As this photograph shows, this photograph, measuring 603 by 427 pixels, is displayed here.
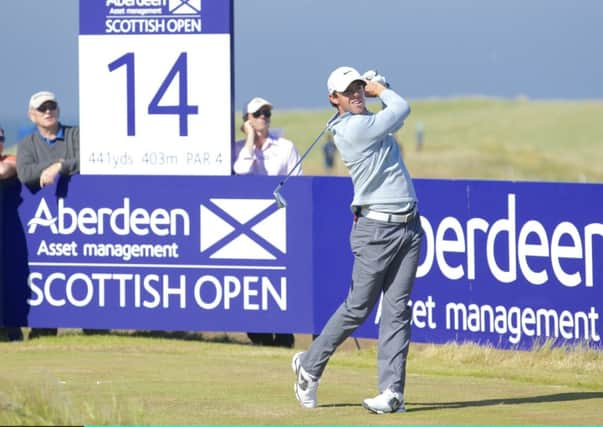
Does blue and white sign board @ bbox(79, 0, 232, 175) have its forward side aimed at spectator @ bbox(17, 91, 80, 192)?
no

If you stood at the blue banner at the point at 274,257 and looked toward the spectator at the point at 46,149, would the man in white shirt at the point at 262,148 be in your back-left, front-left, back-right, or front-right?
front-right

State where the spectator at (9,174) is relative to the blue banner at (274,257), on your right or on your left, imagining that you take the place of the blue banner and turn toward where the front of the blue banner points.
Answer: on your right

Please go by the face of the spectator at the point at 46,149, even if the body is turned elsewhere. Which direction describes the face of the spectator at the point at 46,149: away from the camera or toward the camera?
toward the camera

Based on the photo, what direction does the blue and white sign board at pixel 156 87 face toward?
toward the camera

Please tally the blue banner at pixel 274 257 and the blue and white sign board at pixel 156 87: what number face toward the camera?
2

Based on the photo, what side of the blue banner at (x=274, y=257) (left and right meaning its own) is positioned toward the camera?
front

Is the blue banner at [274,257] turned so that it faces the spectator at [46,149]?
no

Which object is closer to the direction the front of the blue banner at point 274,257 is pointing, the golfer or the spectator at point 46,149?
the golfer

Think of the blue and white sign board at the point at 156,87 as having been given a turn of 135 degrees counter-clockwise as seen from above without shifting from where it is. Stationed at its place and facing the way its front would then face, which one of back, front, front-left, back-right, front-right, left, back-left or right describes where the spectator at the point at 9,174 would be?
back-left

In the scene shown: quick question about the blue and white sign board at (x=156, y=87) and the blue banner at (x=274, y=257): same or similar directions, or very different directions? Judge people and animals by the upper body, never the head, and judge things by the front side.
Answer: same or similar directions

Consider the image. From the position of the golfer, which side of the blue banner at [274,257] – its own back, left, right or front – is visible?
front

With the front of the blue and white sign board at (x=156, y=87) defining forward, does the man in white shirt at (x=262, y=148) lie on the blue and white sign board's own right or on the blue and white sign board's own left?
on the blue and white sign board's own left
